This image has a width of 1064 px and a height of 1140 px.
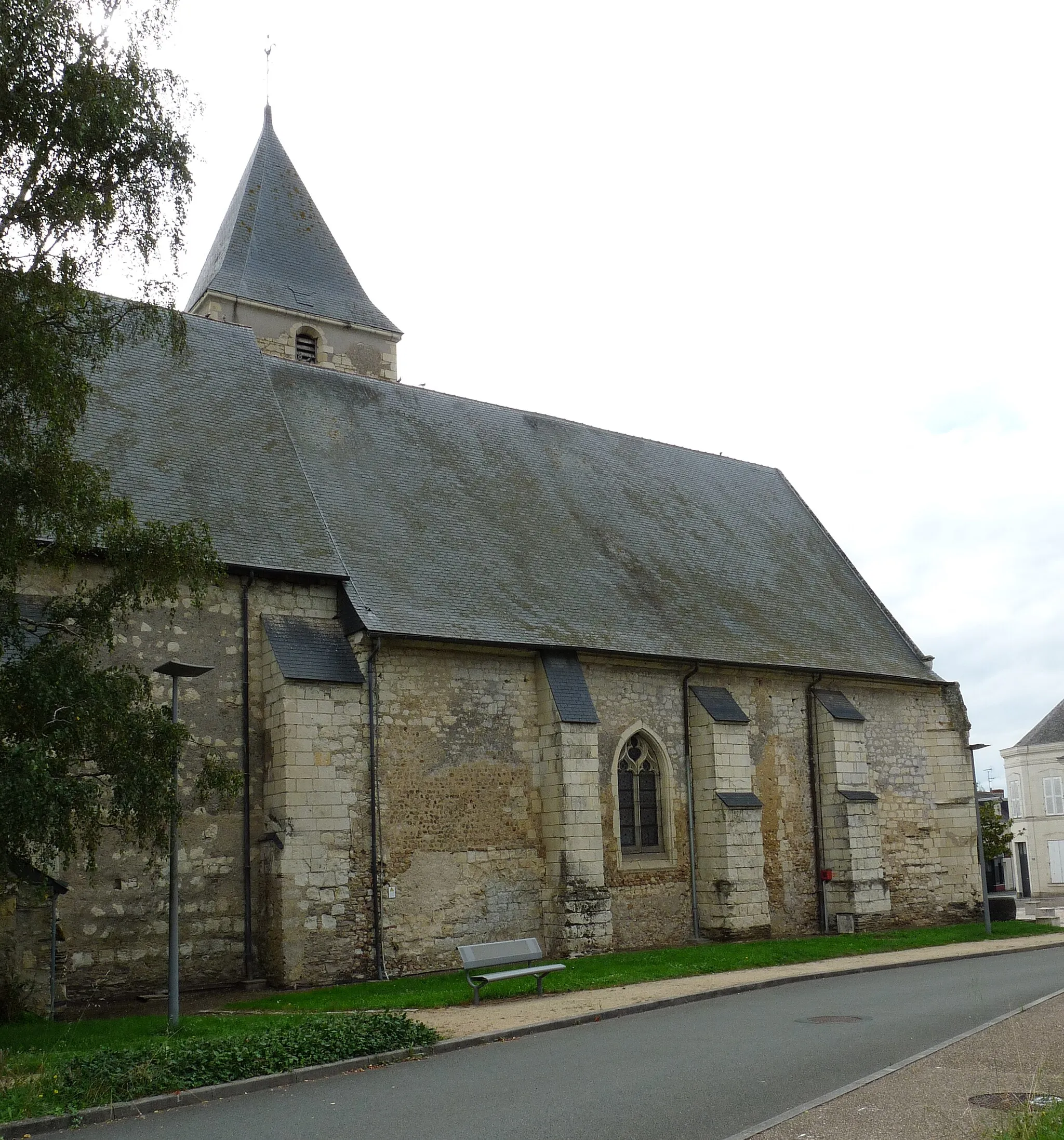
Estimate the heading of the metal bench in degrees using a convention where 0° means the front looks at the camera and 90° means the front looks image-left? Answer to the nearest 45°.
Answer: approximately 315°

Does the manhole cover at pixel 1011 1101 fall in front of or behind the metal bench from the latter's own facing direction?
in front

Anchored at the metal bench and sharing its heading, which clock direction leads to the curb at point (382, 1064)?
The curb is roughly at 2 o'clock from the metal bench.

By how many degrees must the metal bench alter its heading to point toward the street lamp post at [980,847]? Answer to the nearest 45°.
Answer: approximately 90° to its left

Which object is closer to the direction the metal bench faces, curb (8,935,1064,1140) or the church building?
the curb

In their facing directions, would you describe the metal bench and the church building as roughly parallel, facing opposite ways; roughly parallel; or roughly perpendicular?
roughly perpendicular

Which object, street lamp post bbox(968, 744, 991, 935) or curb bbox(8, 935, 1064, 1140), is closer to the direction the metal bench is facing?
the curb
